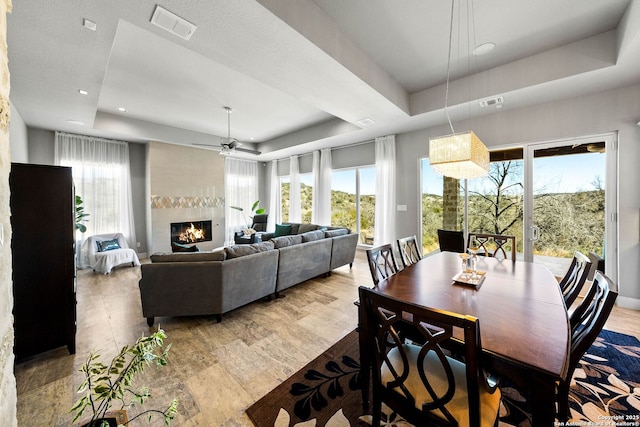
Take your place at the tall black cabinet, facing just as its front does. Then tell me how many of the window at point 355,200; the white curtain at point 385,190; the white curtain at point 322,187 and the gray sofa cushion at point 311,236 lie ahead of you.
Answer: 4

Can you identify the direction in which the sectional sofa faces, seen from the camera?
facing away from the viewer and to the left of the viewer

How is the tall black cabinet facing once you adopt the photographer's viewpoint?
facing to the right of the viewer

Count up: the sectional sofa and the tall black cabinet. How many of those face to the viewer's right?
1

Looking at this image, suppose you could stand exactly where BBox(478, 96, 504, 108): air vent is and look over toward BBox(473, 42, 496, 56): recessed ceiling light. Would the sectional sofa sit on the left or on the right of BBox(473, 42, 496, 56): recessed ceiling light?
right

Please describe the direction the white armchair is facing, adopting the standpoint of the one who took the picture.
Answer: facing the viewer and to the right of the viewer

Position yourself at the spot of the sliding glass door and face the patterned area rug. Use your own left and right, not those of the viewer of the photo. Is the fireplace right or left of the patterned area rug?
right

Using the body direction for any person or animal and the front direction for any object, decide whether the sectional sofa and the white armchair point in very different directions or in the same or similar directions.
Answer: very different directions

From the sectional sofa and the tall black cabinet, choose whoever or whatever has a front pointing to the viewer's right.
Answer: the tall black cabinet

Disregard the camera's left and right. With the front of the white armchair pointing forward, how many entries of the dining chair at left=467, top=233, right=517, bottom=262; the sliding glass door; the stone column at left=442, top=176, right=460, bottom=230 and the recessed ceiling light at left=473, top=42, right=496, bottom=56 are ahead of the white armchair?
4

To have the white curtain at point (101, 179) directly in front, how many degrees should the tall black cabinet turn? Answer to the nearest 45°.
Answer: approximately 90° to its left
